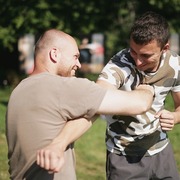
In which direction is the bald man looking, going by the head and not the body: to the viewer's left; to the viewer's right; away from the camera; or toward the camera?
to the viewer's right

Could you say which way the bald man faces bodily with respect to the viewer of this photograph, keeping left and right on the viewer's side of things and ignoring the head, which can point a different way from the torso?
facing away from the viewer and to the right of the viewer
